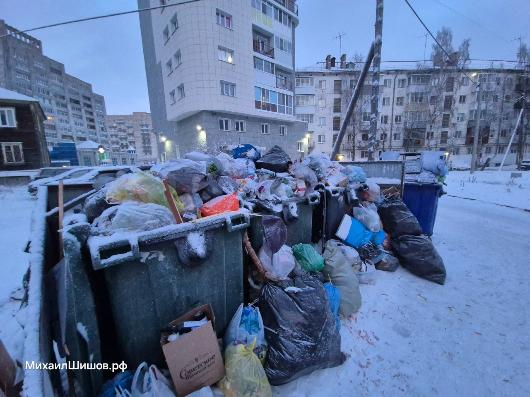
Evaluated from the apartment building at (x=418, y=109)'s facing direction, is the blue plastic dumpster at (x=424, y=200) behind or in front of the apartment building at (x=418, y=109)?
in front

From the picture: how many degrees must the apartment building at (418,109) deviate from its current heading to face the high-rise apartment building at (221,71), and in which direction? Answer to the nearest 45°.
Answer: approximately 45° to its right

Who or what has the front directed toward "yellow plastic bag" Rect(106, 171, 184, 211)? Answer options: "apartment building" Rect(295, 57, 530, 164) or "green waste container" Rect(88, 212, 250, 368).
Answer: the apartment building

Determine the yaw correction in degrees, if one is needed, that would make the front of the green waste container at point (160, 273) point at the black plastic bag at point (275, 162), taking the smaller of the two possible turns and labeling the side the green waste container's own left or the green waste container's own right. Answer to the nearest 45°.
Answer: approximately 90° to the green waste container's own left

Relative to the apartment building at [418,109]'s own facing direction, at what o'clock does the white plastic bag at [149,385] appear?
The white plastic bag is roughly at 12 o'clock from the apartment building.

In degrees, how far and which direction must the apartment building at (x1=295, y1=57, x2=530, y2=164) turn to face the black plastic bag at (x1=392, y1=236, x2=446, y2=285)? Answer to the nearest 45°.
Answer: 0° — it already faces it

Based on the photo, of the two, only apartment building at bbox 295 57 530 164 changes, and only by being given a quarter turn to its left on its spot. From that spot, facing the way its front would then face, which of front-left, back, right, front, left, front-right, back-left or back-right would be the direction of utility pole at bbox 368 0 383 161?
right

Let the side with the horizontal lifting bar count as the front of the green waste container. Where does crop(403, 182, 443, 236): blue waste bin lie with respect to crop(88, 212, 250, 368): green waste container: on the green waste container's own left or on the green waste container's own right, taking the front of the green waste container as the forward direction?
on the green waste container's own left

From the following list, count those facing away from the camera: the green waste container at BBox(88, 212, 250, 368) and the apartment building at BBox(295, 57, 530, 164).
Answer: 0

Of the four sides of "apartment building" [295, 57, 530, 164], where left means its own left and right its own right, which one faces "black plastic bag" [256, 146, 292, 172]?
front

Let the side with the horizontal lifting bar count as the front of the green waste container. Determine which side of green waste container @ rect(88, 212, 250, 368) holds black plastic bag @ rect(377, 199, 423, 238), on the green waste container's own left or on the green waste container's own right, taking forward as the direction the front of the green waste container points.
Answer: on the green waste container's own left

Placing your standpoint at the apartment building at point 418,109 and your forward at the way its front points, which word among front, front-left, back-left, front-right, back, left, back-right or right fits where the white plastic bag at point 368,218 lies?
front

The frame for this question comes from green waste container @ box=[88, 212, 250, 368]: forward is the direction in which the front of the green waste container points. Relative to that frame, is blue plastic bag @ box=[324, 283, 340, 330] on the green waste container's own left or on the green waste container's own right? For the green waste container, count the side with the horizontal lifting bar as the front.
on the green waste container's own left

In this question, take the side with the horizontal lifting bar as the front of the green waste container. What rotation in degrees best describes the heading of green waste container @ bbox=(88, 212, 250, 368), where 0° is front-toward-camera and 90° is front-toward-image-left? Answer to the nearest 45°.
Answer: approximately 315°

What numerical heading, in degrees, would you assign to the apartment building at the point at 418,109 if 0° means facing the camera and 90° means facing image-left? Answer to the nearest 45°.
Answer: approximately 0°

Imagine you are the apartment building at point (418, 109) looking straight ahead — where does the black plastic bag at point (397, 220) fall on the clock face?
The black plastic bag is roughly at 12 o'clock from the apartment building.
